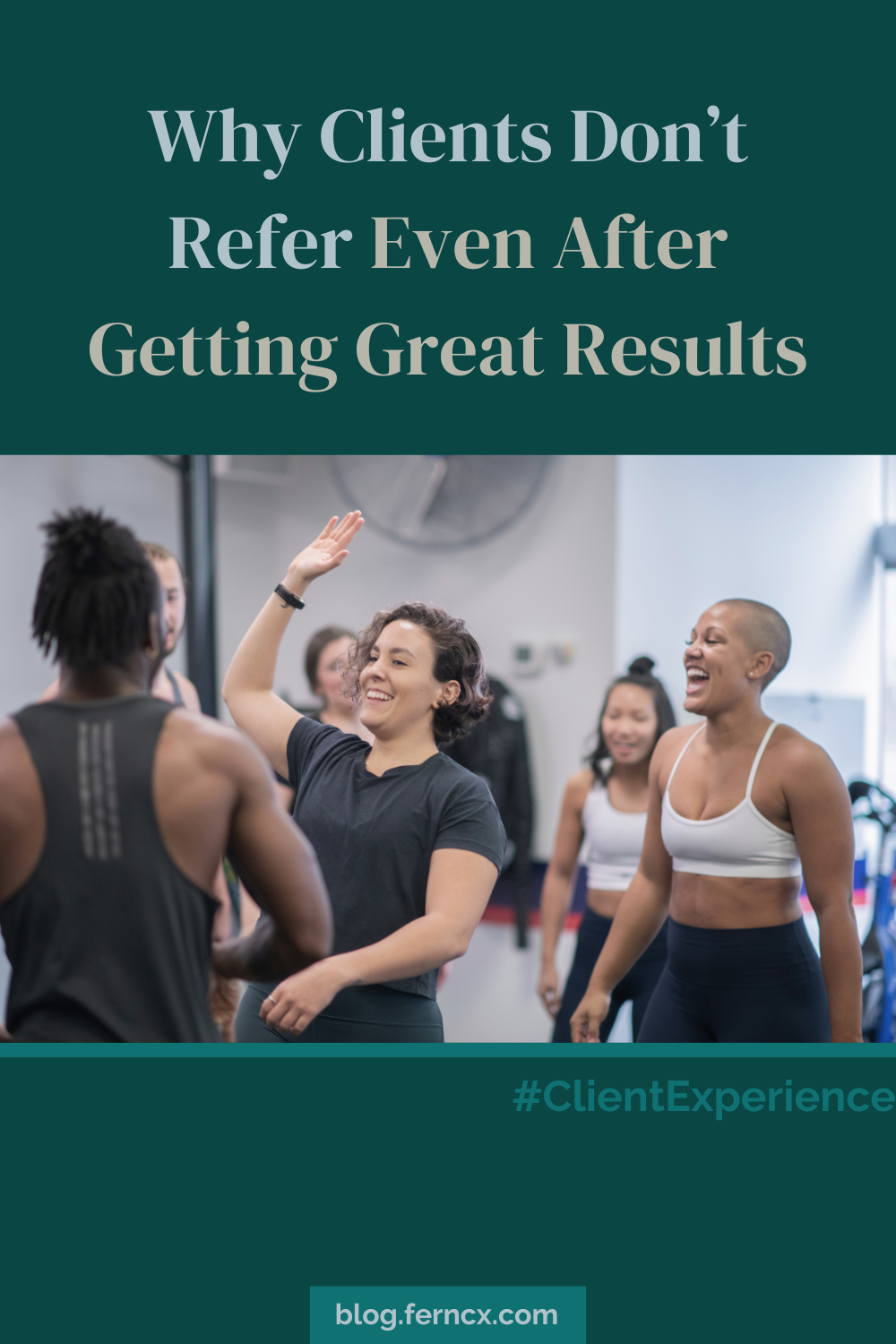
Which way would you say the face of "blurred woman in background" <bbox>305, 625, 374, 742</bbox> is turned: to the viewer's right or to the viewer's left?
to the viewer's right

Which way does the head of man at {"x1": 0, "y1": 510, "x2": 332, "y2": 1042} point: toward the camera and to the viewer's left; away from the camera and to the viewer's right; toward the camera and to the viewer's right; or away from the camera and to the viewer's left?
away from the camera and to the viewer's right

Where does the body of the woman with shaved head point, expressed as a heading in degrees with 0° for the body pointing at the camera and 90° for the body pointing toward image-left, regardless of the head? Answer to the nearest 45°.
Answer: approximately 45°

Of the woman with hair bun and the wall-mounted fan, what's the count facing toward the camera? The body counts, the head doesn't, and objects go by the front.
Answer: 2

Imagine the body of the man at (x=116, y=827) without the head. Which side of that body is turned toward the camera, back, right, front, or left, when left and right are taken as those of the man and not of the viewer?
back

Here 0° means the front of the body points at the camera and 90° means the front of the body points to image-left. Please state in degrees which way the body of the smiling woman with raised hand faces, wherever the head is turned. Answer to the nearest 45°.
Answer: approximately 45°

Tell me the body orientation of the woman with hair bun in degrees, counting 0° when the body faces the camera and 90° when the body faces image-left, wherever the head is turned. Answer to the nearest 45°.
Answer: approximately 0°
